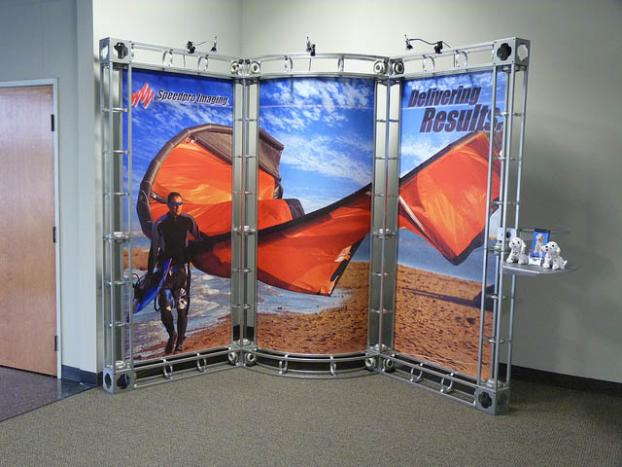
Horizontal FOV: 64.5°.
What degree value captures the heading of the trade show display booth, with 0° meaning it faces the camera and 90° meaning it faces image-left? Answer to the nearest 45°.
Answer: approximately 0°

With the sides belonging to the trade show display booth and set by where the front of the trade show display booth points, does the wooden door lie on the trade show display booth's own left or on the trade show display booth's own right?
on the trade show display booth's own right

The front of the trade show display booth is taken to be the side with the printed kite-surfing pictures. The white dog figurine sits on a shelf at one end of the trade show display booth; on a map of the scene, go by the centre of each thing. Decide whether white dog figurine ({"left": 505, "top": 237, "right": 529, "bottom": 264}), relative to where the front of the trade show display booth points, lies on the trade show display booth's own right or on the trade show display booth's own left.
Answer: on the trade show display booth's own left

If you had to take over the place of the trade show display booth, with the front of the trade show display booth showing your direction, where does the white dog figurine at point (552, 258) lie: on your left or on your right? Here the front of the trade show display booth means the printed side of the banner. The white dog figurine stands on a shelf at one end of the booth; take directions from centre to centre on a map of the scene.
on your left
